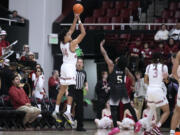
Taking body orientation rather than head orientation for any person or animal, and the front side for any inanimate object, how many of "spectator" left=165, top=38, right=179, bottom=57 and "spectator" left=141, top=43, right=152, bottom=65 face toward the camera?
2

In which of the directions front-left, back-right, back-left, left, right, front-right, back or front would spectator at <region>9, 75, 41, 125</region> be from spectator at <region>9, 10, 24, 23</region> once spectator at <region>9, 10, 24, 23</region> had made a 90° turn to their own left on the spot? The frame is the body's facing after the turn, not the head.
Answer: back-right

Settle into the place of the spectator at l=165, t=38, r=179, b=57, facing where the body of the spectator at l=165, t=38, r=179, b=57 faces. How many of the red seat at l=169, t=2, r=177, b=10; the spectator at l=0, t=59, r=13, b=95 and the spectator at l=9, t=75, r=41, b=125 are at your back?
1

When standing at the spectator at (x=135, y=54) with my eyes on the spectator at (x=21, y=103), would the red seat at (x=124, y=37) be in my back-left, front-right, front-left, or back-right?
back-right

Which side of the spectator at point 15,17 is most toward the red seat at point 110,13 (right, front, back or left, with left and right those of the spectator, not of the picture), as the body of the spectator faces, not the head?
left

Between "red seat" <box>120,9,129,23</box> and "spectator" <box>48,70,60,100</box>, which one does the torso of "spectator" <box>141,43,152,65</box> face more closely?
the spectator

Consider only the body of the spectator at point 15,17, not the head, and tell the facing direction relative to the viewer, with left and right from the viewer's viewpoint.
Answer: facing the viewer and to the right of the viewer

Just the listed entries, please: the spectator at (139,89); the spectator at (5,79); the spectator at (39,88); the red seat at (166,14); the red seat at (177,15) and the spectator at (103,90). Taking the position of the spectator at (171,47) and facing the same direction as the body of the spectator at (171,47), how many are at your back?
2

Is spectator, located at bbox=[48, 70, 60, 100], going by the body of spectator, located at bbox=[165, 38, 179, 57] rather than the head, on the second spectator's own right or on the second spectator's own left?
on the second spectator's own right

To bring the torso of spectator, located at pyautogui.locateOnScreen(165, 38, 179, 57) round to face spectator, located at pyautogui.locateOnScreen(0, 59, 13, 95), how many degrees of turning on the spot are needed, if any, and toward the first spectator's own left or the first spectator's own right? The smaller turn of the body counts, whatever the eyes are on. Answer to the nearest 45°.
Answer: approximately 45° to the first spectator's own right

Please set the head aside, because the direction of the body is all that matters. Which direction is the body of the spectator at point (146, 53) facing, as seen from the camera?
toward the camera

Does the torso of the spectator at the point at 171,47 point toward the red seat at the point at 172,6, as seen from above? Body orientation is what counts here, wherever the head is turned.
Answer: no

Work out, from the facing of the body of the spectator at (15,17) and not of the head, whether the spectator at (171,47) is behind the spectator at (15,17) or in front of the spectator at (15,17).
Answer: in front

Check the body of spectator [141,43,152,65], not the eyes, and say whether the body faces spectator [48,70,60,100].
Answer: no

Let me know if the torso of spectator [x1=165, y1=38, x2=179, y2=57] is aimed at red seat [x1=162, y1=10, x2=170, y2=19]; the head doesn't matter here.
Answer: no
